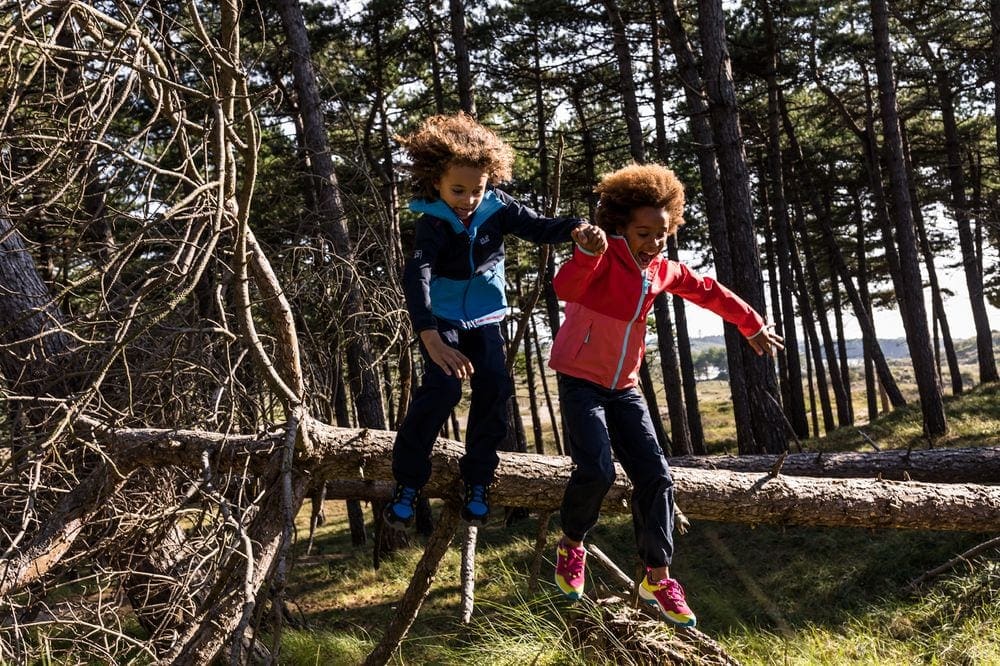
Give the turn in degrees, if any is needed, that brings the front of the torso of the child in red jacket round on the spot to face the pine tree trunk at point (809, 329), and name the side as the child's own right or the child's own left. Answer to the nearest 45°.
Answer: approximately 135° to the child's own left

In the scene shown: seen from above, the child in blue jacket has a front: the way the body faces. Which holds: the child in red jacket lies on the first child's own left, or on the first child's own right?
on the first child's own left

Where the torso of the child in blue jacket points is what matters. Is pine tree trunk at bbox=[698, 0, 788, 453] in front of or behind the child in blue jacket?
behind

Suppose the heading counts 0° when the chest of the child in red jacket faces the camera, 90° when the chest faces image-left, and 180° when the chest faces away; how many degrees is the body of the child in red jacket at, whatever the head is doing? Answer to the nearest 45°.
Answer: approximately 315°

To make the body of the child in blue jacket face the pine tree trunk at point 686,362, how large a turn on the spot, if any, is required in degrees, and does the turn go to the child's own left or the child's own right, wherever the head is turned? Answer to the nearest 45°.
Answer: approximately 180°

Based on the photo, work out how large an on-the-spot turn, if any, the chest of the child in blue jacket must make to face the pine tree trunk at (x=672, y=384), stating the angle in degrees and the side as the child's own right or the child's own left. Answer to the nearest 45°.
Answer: approximately 180°

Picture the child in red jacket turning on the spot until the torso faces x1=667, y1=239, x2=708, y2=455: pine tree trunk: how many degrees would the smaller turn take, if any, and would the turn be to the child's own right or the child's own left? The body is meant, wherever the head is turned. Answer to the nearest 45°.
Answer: approximately 135° to the child's own left
